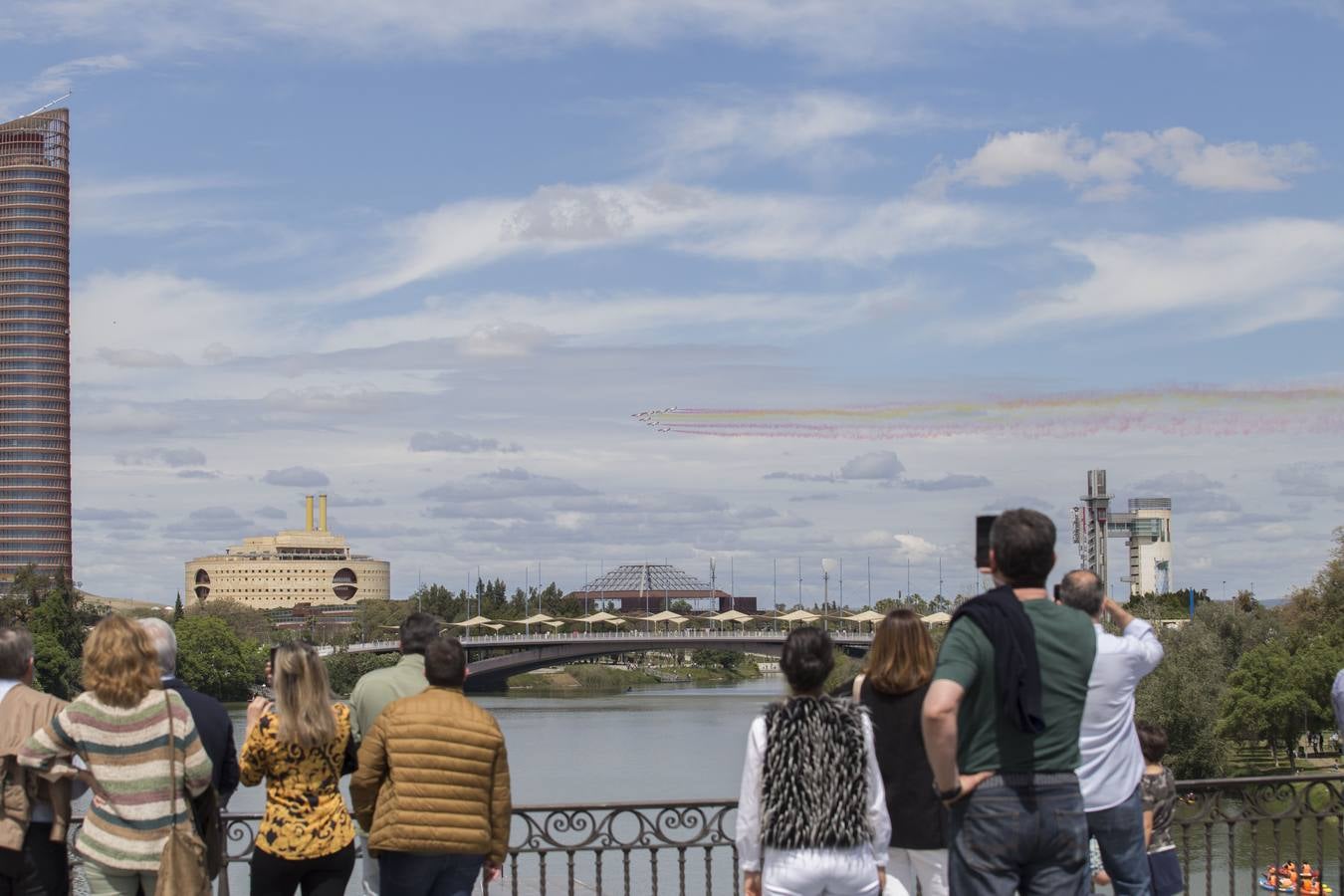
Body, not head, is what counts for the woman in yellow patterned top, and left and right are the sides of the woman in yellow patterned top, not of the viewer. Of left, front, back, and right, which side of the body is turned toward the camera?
back

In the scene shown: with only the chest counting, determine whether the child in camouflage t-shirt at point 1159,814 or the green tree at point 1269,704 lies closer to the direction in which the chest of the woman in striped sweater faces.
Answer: the green tree

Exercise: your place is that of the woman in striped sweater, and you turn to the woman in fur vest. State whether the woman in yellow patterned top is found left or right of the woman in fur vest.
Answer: left

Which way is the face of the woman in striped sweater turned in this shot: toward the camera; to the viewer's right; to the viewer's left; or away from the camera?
away from the camera

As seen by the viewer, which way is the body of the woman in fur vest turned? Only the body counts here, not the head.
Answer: away from the camera

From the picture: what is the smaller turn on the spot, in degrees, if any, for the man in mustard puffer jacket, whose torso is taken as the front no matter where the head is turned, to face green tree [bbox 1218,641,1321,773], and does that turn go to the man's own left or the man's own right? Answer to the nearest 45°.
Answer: approximately 45° to the man's own right

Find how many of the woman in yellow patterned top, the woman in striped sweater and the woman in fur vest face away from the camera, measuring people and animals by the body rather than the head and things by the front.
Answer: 3

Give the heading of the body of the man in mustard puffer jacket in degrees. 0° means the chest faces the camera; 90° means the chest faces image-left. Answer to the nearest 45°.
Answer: approximately 180°

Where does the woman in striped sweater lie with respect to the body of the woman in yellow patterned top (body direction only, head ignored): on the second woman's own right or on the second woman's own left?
on the second woman's own left

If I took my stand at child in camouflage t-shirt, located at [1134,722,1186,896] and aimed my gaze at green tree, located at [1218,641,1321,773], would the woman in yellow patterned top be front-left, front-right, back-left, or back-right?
back-left

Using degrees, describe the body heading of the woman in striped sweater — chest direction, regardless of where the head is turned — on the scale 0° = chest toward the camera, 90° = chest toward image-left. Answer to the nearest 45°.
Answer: approximately 180°

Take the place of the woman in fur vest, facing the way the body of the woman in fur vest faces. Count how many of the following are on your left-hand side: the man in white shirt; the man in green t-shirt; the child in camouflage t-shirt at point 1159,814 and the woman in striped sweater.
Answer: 1
